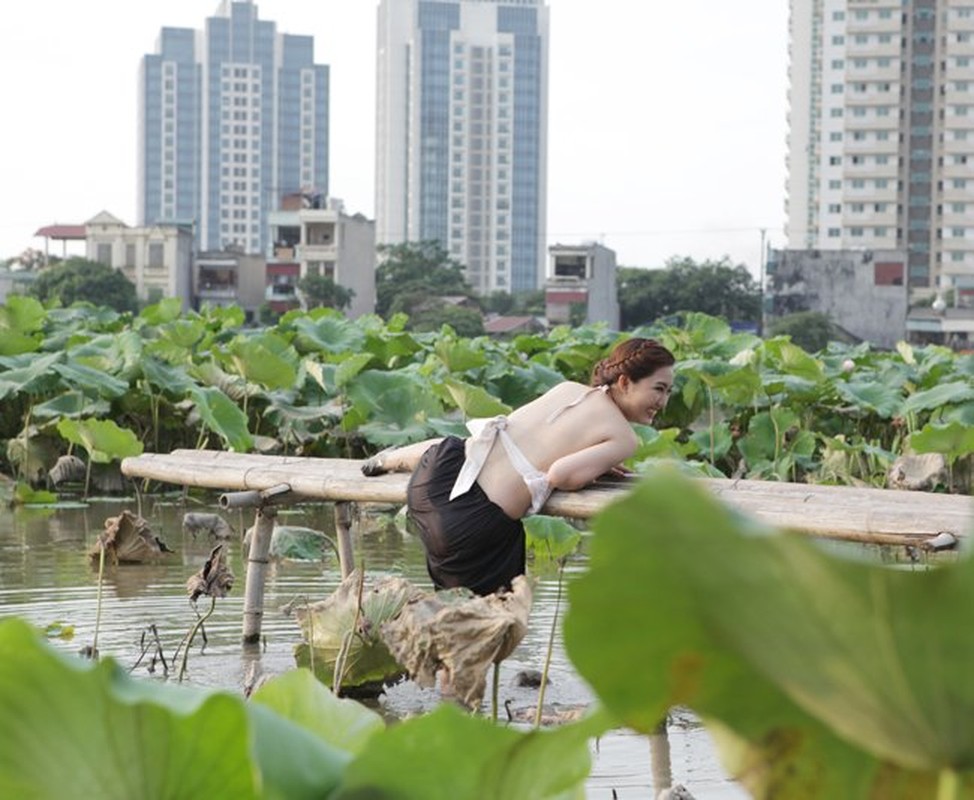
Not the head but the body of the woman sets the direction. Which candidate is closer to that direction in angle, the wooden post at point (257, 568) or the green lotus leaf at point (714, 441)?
the green lotus leaf

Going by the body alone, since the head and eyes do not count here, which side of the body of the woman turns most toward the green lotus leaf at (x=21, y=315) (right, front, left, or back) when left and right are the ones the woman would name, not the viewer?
left

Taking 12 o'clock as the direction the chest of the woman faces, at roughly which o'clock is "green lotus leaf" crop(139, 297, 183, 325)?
The green lotus leaf is roughly at 10 o'clock from the woman.

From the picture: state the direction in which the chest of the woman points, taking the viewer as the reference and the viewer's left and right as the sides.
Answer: facing away from the viewer and to the right of the viewer

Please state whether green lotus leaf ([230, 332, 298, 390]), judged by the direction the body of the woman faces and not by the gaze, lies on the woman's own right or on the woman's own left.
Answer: on the woman's own left

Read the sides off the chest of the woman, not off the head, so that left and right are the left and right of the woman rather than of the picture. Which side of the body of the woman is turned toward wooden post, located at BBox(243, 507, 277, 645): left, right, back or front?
left

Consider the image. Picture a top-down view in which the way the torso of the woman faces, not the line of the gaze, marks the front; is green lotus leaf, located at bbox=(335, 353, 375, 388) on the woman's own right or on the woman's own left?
on the woman's own left

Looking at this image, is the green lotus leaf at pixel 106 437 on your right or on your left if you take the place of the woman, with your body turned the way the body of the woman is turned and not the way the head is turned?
on your left

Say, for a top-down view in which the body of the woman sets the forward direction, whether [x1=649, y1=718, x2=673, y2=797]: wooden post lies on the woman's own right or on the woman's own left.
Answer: on the woman's own right

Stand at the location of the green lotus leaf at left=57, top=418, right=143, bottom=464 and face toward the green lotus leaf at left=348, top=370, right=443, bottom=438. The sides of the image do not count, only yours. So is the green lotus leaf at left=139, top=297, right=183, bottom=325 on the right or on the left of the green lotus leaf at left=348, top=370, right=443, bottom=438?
left

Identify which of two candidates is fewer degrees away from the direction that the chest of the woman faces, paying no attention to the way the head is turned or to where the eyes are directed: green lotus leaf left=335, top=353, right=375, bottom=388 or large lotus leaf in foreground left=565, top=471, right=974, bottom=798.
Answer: the green lotus leaf
